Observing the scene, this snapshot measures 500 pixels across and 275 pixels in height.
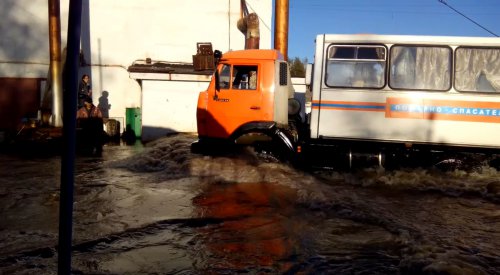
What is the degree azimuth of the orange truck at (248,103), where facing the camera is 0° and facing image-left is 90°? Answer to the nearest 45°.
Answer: approximately 90°

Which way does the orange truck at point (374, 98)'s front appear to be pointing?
to the viewer's left

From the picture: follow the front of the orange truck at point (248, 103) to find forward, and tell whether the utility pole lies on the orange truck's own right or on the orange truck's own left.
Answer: on the orange truck's own left

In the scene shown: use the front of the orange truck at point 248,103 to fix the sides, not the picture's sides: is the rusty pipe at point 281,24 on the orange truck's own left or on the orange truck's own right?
on the orange truck's own right

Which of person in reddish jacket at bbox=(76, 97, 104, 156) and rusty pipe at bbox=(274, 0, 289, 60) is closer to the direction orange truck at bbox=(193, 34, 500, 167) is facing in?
the person in reddish jacket

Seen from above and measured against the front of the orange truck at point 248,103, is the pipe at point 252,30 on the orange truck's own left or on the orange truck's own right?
on the orange truck's own right
